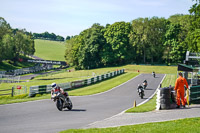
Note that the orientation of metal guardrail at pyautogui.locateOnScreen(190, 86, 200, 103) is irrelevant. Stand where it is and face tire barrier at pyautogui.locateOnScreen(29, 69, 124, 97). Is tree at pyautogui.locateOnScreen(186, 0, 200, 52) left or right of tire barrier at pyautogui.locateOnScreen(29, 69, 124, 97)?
right

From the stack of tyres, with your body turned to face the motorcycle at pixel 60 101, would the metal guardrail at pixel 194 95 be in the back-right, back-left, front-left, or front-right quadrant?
back-right

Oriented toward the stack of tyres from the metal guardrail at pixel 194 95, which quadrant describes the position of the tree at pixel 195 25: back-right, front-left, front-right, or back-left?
back-right

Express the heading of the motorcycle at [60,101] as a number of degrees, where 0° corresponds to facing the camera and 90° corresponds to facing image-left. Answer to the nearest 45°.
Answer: approximately 45°

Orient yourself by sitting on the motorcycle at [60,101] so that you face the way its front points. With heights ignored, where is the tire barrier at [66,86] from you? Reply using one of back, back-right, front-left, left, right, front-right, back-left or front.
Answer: back-right

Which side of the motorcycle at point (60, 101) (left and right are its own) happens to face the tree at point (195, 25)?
back
